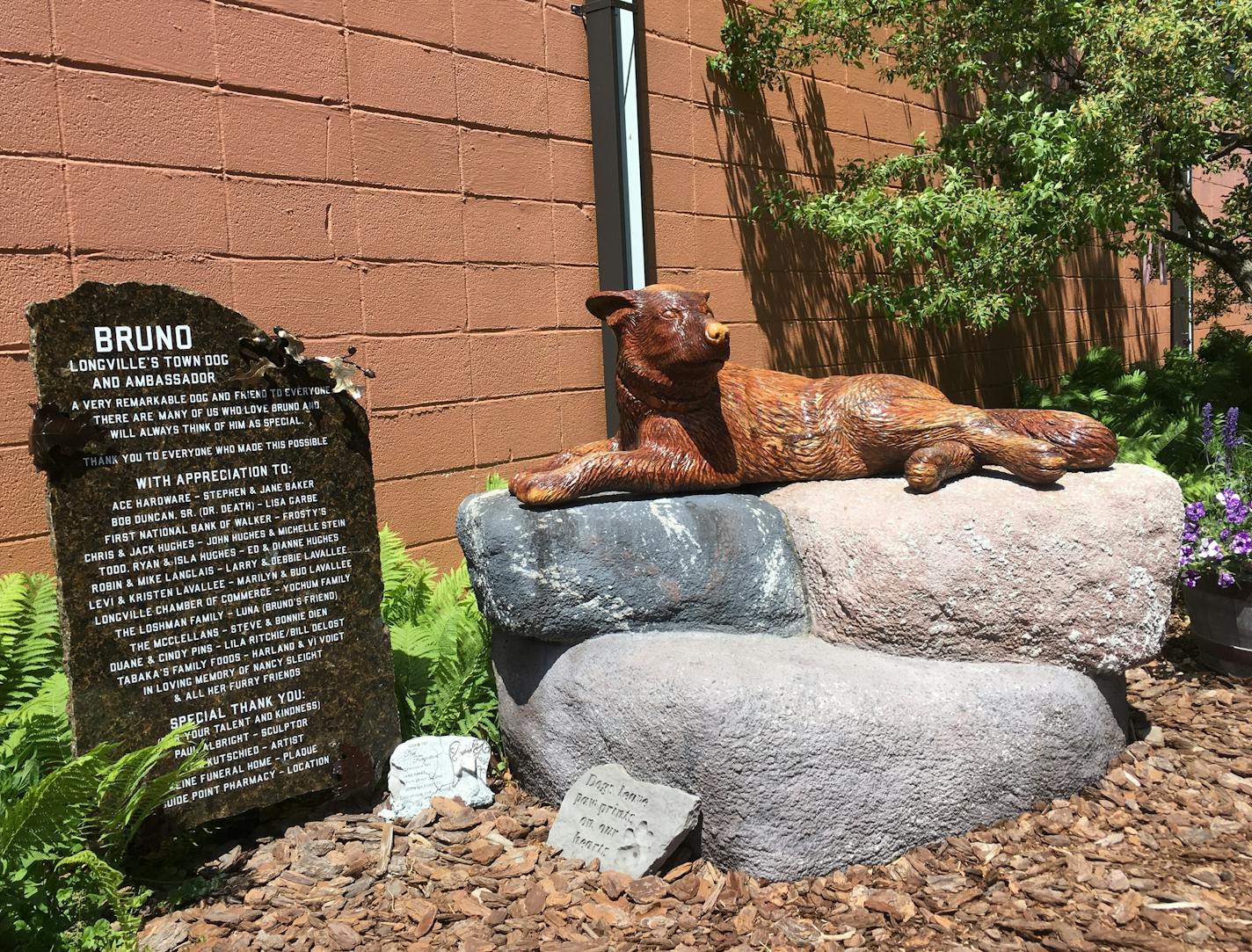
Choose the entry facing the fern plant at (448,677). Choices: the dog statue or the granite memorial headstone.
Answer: the dog statue

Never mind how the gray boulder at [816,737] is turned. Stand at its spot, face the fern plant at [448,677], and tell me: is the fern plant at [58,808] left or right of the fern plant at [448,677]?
left

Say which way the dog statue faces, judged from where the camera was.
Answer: facing to the left of the viewer

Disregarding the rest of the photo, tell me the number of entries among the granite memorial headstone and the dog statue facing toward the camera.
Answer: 1

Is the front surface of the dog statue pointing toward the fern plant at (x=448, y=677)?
yes

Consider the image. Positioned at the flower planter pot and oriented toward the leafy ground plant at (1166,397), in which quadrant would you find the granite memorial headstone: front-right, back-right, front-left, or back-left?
back-left

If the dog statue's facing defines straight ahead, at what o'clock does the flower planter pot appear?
The flower planter pot is roughly at 5 o'clock from the dog statue.

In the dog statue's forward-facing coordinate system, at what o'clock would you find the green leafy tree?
The green leafy tree is roughly at 4 o'clock from the dog statue.

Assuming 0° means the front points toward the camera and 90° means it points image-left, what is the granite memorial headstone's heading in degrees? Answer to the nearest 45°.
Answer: approximately 0°
